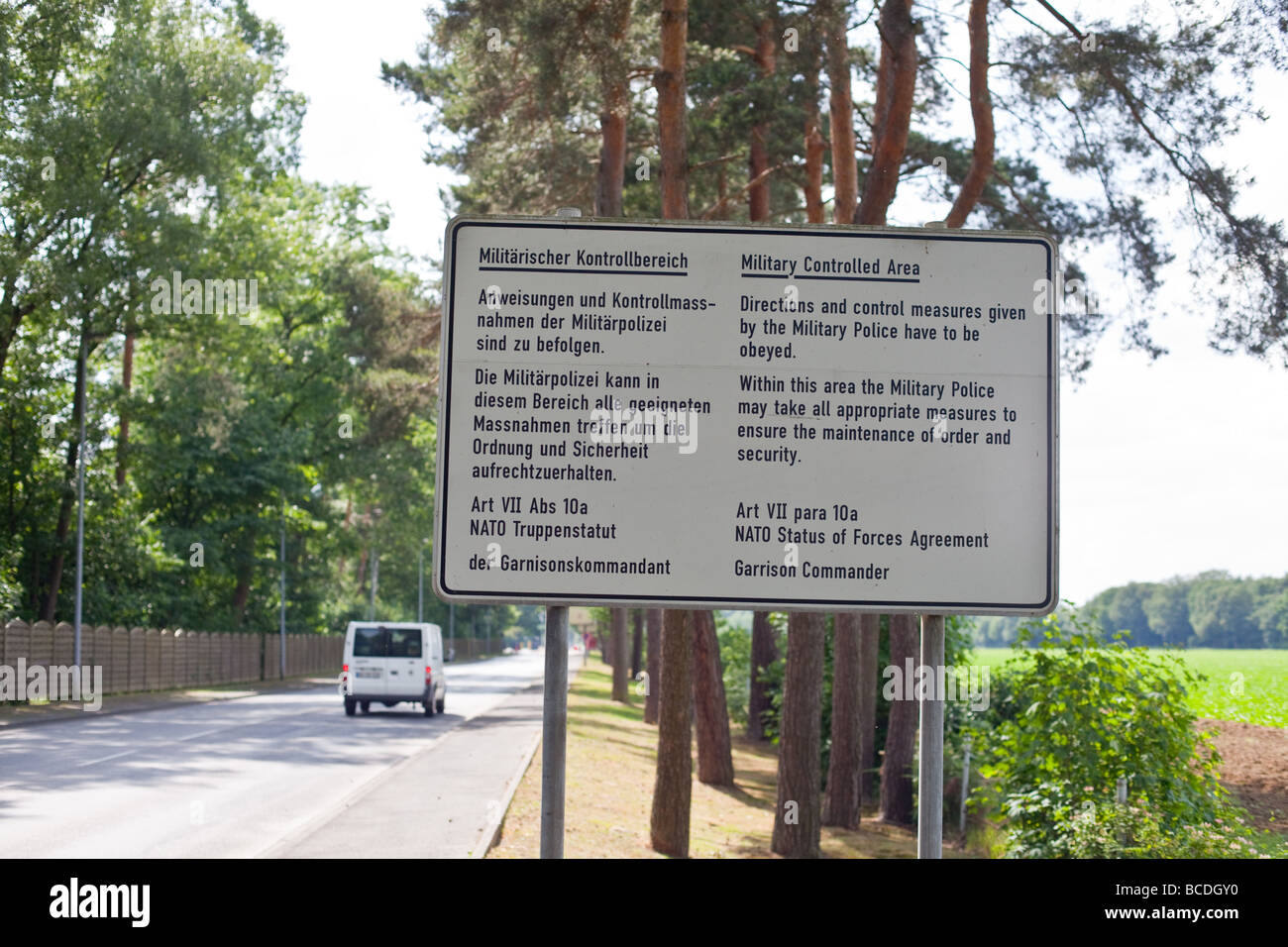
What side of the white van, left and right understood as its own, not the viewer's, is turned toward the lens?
back

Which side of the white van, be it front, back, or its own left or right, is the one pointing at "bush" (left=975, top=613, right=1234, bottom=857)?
back

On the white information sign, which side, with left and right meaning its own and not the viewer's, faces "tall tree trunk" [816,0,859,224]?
back

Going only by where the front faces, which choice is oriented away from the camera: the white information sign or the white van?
the white van

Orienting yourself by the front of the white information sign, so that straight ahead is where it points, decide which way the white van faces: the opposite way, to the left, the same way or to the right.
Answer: the opposite way

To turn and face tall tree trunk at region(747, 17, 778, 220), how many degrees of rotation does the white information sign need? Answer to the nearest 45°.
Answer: approximately 180°

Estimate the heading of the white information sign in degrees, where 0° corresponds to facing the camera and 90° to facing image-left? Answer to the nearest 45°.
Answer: approximately 0°

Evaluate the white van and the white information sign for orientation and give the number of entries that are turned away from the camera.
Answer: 1
